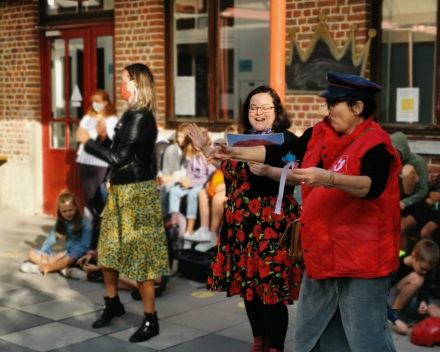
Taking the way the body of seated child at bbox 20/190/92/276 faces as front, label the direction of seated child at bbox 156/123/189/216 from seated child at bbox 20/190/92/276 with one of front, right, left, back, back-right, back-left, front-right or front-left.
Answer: back

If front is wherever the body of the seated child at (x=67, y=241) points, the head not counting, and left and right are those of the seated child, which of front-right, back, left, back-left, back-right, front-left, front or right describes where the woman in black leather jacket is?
front-left

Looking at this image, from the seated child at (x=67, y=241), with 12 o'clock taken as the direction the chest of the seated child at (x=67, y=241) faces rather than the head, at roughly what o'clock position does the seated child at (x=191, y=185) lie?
the seated child at (x=191, y=185) is roughly at 7 o'clock from the seated child at (x=67, y=241).

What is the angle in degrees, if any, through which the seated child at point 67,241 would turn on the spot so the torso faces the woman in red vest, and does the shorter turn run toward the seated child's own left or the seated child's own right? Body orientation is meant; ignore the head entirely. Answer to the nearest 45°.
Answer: approximately 45° to the seated child's own left

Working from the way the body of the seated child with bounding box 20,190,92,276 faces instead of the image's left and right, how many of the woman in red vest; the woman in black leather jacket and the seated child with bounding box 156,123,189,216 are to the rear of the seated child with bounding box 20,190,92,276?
1
